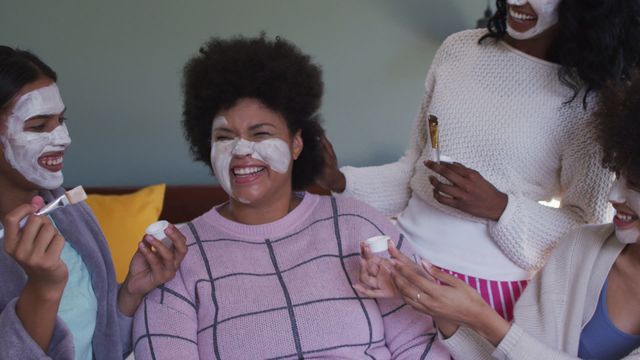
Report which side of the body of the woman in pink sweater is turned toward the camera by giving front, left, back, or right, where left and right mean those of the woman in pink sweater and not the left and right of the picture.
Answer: front

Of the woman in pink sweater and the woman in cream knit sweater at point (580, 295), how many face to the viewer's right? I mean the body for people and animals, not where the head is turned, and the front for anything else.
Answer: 0

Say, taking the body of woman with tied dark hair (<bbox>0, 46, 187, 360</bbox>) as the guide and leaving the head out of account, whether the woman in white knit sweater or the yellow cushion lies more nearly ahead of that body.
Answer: the woman in white knit sweater

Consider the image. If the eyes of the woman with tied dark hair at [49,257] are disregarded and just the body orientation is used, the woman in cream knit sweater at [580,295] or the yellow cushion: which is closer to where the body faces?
the woman in cream knit sweater

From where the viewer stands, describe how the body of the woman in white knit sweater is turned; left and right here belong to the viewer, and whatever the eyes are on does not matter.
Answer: facing the viewer and to the left of the viewer

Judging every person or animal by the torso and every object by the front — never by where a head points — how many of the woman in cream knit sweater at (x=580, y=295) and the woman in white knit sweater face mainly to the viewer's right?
0

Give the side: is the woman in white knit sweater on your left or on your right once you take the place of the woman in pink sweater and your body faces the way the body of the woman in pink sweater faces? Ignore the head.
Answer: on your left

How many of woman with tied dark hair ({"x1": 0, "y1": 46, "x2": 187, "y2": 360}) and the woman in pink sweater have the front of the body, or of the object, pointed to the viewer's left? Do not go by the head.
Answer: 0

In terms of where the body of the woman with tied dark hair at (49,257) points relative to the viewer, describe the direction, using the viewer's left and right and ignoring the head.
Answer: facing the viewer and to the right of the viewer

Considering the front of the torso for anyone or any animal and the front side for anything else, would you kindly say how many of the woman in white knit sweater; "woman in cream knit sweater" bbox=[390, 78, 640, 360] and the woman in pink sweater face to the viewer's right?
0

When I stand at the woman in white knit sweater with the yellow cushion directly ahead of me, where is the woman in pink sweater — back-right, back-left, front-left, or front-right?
front-left
